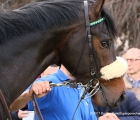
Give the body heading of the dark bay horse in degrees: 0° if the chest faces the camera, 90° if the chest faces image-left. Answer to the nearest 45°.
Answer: approximately 270°

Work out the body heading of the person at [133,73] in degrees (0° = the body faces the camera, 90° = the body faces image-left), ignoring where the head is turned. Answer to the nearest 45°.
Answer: approximately 45°

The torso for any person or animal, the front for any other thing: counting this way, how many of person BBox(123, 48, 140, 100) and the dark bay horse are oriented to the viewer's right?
1

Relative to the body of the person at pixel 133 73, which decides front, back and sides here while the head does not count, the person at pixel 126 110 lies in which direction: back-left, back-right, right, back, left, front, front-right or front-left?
front-left

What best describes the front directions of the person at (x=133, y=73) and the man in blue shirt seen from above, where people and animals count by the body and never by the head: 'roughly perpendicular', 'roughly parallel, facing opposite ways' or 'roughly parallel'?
roughly perpendicular
